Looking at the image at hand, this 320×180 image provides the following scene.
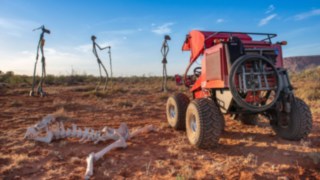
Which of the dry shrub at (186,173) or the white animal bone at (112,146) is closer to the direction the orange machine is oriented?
the white animal bone

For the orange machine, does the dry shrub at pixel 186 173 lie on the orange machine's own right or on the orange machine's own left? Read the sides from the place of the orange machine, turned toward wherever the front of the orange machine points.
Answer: on the orange machine's own left

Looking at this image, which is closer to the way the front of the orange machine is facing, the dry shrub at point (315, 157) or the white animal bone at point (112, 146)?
the white animal bone

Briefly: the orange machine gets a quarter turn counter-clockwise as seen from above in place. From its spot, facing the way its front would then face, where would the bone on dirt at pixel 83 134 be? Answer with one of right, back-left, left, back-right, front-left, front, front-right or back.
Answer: front-right

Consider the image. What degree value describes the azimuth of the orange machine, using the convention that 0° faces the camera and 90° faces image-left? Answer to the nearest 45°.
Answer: approximately 135°

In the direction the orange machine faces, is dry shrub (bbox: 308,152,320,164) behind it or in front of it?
behind
